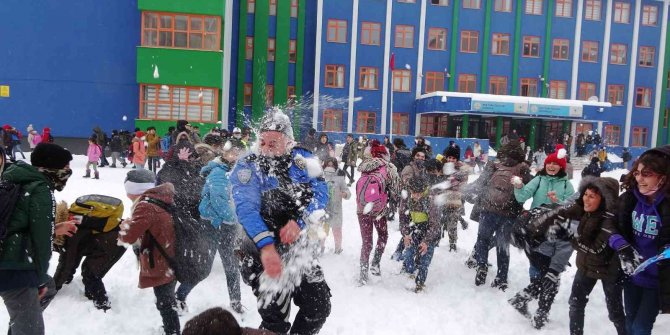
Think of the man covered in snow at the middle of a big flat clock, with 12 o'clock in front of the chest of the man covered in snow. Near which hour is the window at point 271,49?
The window is roughly at 6 o'clock from the man covered in snow.

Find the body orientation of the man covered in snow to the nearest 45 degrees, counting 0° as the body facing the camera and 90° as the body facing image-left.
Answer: approximately 0°

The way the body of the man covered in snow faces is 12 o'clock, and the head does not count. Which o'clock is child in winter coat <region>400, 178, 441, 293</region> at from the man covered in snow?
The child in winter coat is roughly at 7 o'clock from the man covered in snow.

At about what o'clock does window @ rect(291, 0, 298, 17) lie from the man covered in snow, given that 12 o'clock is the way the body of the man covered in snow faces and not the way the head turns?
The window is roughly at 6 o'clock from the man covered in snow.

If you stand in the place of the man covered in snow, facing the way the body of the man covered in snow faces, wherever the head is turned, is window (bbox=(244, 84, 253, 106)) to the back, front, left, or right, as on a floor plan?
back

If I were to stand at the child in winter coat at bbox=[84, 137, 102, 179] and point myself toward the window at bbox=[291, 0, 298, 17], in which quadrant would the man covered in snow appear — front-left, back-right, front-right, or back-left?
back-right

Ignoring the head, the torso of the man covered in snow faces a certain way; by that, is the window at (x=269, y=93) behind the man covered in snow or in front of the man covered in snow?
behind

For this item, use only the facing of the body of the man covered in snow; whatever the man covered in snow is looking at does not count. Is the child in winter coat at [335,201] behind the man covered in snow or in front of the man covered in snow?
behind
